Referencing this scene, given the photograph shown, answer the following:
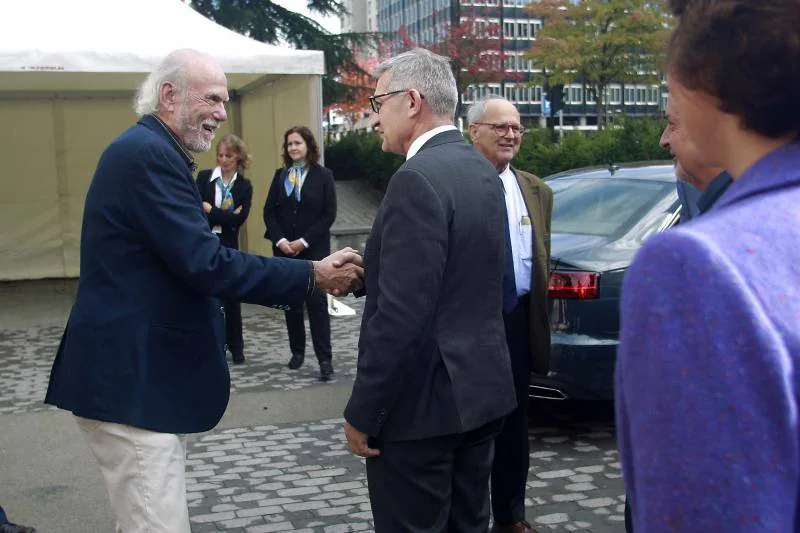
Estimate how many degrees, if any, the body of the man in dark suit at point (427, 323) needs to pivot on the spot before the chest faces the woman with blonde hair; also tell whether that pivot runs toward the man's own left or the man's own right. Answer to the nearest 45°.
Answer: approximately 45° to the man's own right

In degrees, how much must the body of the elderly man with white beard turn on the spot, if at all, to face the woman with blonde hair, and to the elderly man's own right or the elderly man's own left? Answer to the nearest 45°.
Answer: approximately 90° to the elderly man's own left

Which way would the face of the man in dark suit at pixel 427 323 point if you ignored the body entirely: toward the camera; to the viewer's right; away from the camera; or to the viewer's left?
to the viewer's left

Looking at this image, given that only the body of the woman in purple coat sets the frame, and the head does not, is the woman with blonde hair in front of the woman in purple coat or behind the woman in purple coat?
in front

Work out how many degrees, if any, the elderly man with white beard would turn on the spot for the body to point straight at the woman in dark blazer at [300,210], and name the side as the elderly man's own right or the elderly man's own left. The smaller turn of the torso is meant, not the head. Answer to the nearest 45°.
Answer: approximately 90° to the elderly man's own left

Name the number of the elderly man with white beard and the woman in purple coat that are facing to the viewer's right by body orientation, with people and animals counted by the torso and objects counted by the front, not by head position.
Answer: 1

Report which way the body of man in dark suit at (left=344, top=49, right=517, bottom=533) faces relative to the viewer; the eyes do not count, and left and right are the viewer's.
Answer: facing away from the viewer and to the left of the viewer

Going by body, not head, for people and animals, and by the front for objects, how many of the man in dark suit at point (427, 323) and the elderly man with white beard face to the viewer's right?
1

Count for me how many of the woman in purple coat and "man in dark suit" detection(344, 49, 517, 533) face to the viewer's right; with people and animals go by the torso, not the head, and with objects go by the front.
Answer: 0

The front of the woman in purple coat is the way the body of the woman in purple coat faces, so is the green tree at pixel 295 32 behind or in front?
in front

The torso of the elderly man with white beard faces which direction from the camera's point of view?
to the viewer's right

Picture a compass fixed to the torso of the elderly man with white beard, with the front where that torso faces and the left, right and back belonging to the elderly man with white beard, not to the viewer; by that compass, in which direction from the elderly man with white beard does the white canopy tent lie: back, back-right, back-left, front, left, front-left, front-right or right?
left

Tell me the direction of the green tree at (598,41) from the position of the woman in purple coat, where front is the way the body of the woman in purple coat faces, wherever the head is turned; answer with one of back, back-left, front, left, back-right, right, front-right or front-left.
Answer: front-right

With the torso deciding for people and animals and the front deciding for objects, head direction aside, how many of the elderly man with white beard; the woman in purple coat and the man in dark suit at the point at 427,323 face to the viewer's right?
1
